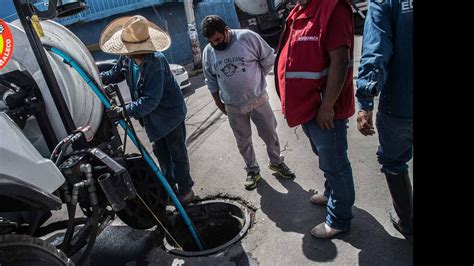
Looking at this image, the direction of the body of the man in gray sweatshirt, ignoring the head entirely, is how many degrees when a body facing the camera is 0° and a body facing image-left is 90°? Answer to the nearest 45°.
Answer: approximately 0°

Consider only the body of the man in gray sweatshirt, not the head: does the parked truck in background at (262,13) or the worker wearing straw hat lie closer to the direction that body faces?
the worker wearing straw hat

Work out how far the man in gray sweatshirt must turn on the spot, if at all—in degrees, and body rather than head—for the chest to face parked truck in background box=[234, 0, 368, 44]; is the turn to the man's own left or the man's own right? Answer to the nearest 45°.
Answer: approximately 180°

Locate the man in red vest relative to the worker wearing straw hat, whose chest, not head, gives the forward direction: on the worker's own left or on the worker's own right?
on the worker's own left

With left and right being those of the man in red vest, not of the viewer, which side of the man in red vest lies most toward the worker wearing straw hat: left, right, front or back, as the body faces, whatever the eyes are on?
front

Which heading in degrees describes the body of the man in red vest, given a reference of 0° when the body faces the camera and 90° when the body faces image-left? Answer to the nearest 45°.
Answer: approximately 45°

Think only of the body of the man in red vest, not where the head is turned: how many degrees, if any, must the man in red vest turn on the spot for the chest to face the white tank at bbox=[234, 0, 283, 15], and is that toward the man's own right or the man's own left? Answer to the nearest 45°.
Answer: approximately 135° to the man's own right

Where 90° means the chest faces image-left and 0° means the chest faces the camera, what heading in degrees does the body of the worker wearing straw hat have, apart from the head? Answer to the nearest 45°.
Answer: approximately 45°

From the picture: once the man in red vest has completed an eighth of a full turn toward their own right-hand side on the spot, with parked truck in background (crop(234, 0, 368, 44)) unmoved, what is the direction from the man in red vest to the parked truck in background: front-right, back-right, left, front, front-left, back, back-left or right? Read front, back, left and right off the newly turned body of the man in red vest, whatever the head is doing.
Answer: right
